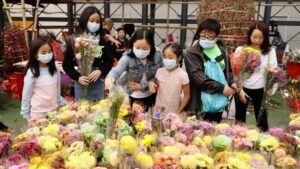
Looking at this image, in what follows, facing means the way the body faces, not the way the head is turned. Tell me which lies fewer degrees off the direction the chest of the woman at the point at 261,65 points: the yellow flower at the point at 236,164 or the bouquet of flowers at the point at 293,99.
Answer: the yellow flower

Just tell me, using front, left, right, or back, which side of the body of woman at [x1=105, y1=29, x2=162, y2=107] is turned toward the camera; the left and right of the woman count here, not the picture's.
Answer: front

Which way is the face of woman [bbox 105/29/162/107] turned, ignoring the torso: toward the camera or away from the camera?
toward the camera

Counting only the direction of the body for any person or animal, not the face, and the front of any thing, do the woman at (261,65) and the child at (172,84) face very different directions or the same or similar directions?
same or similar directions

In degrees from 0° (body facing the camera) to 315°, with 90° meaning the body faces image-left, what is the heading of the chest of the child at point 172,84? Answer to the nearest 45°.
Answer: approximately 45°

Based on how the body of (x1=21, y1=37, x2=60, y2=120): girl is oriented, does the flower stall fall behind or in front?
in front

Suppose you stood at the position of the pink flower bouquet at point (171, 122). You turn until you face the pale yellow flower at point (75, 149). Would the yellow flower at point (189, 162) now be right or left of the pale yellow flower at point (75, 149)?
left

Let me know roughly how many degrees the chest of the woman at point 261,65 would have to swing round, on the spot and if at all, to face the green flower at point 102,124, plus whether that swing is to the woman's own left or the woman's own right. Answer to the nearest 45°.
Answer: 0° — they already face it

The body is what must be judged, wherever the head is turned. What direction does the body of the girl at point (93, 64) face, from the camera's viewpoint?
toward the camera

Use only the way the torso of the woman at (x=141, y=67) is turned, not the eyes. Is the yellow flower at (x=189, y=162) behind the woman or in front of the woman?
in front

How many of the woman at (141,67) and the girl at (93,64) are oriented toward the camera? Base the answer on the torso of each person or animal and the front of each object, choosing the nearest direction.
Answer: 2

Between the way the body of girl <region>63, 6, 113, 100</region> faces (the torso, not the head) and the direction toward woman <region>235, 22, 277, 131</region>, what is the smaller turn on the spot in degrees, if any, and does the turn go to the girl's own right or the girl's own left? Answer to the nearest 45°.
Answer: approximately 90° to the girl's own left

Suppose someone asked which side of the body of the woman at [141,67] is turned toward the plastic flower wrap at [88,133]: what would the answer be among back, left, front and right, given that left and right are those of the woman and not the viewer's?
front

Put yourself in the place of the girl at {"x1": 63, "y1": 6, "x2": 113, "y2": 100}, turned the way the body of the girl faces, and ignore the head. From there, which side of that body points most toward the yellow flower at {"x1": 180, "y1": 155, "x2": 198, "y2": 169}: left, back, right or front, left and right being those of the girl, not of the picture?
front
